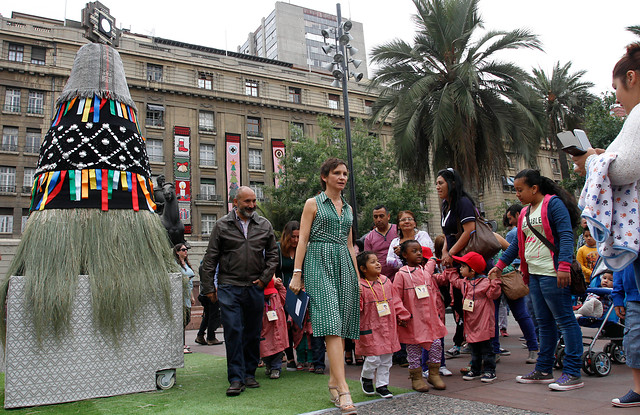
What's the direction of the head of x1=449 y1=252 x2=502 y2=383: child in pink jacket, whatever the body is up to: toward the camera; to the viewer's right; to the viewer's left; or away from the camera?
to the viewer's left

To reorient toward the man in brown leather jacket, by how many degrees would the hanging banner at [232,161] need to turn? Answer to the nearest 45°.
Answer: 0° — it already faces them

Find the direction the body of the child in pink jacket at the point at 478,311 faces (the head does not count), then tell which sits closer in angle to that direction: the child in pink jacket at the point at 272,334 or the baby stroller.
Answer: the child in pink jacket

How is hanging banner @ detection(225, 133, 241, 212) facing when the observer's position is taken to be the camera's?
facing the viewer

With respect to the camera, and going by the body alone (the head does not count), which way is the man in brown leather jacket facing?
toward the camera

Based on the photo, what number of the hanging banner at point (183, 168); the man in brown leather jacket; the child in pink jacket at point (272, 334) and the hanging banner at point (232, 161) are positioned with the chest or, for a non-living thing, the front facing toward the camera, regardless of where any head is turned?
4

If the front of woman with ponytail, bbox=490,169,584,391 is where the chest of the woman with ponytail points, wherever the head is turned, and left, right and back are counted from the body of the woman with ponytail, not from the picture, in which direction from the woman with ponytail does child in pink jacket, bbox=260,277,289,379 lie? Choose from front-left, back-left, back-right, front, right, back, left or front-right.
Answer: front-right

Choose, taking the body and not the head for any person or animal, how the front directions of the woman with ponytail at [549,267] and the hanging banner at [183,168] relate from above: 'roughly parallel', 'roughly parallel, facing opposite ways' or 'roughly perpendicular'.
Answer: roughly perpendicular

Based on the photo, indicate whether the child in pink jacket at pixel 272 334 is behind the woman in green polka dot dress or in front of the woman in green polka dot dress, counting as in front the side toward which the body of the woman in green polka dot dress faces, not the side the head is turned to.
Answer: behind

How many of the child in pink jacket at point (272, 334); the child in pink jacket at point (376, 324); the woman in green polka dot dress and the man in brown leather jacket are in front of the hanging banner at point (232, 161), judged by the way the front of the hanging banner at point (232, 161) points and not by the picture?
4

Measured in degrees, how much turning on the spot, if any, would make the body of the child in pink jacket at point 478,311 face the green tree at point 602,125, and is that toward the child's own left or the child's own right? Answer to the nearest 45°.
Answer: approximately 135° to the child's own right

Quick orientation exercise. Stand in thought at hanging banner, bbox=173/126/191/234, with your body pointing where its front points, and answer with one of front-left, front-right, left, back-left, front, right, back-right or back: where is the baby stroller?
front

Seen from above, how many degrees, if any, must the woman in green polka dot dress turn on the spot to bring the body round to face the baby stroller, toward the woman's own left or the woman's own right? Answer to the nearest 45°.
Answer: approximately 45° to the woman's own left

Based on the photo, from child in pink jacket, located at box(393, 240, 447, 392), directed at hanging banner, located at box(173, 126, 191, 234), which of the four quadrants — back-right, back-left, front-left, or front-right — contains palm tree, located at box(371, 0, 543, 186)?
front-right

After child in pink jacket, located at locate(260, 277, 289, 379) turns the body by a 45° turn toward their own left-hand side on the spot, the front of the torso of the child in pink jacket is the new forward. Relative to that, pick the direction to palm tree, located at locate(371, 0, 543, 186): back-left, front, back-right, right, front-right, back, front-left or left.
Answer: left

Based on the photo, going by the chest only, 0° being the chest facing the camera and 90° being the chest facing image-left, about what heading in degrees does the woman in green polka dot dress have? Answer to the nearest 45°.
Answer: approximately 315°

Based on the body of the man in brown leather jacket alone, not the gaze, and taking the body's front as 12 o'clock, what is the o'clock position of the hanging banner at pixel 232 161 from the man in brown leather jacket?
The hanging banner is roughly at 6 o'clock from the man in brown leather jacket.
